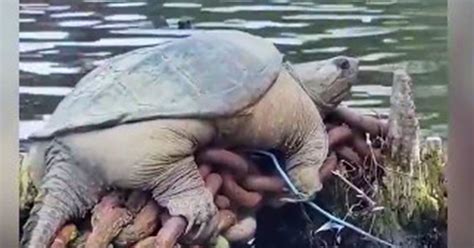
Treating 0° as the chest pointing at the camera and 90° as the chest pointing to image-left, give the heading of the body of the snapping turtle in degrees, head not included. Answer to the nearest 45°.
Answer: approximately 270°
